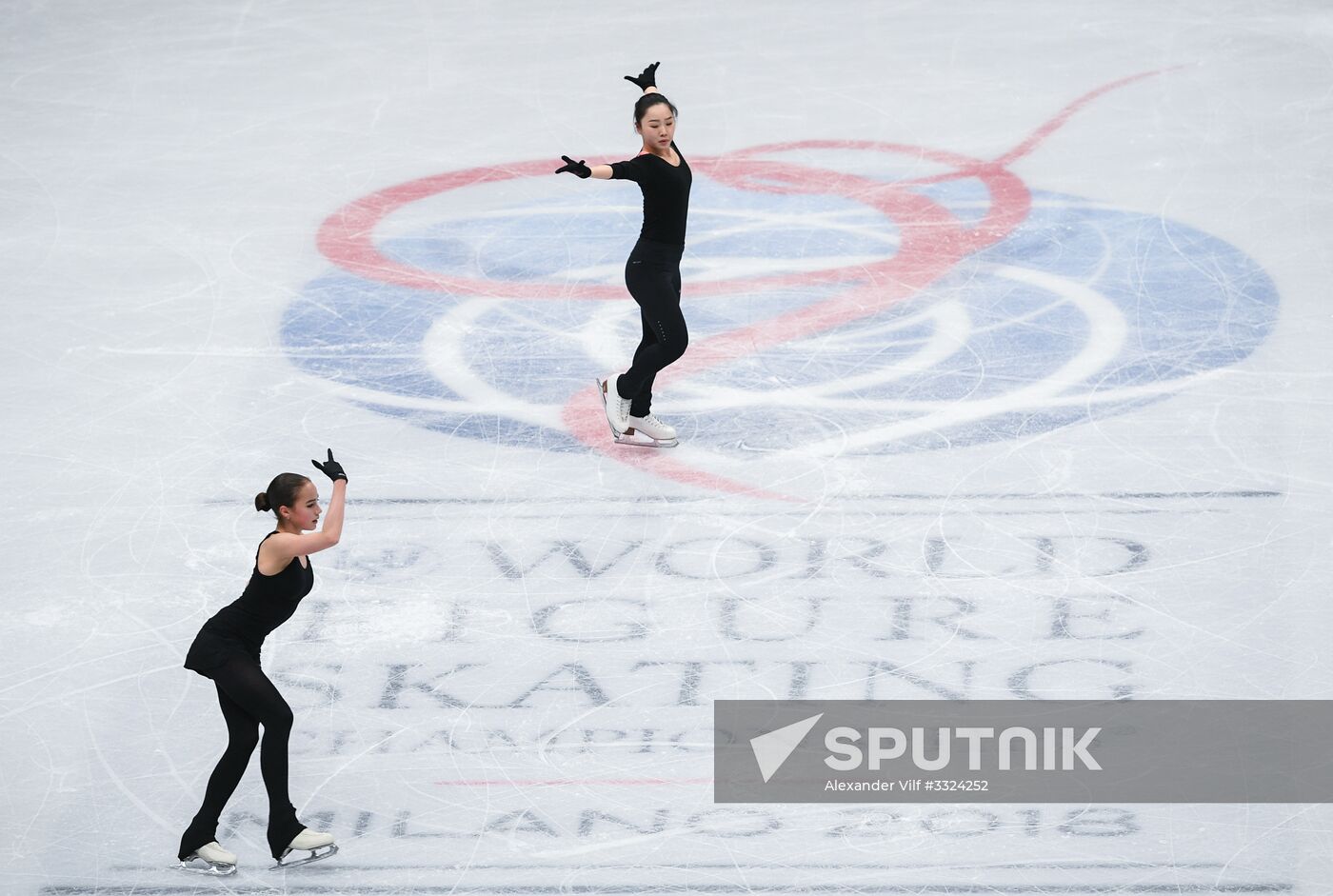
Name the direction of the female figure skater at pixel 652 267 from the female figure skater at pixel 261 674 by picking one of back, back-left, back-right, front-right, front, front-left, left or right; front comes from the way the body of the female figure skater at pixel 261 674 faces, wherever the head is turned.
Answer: front-left

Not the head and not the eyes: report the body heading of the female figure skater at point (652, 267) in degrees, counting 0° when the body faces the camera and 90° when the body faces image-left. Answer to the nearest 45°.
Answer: approximately 315°

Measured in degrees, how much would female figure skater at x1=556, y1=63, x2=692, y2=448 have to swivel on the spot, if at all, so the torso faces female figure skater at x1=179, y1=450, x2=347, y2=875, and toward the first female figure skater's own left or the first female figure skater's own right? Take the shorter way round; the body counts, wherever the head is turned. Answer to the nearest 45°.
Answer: approximately 90° to the first female figure skater's own right

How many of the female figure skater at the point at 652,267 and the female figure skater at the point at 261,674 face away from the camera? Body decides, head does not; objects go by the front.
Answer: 0

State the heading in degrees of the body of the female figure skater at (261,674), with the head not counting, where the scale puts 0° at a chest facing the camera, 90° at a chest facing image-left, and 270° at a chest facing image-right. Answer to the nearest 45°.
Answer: approximately 270°
